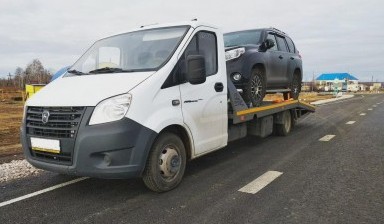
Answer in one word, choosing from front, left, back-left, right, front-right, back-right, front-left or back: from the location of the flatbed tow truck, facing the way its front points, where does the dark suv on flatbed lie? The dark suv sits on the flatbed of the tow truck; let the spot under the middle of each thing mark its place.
back

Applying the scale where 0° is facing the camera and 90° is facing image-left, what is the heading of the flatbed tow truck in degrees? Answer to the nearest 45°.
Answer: approximately 45°
